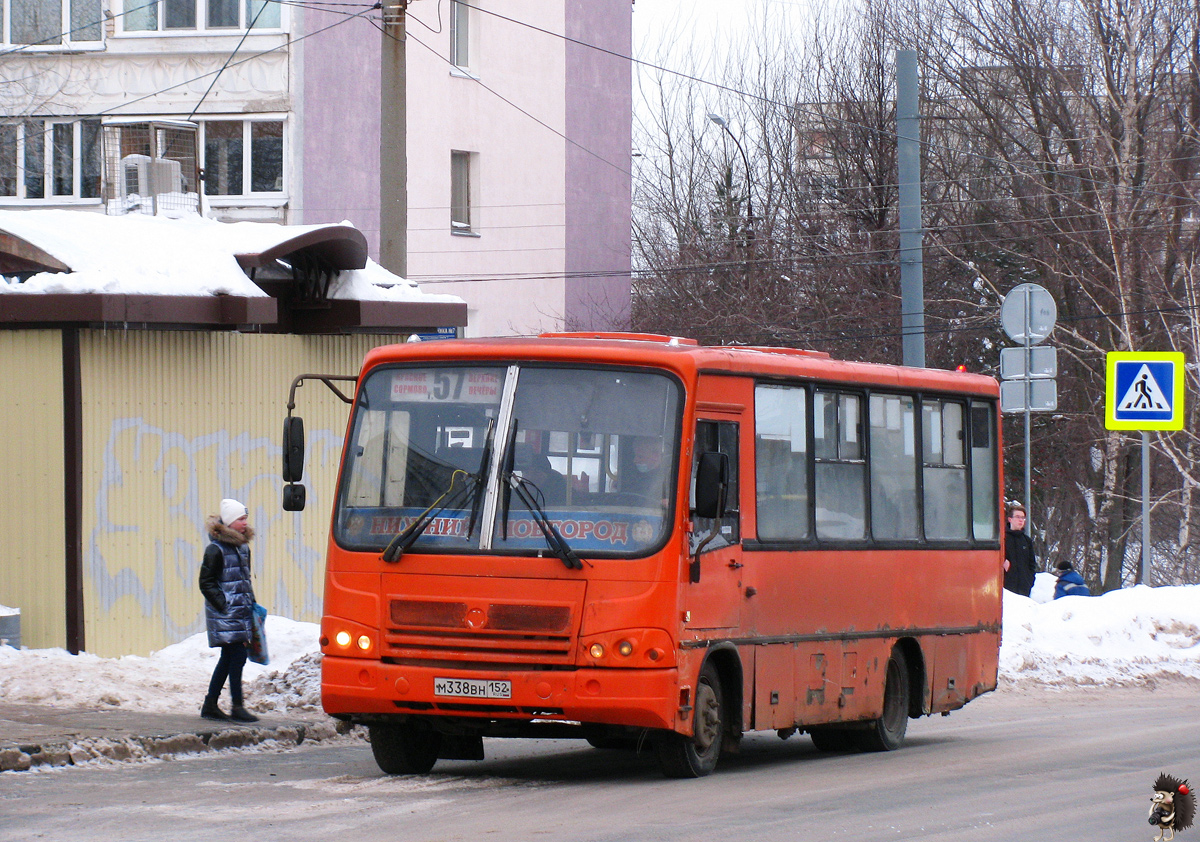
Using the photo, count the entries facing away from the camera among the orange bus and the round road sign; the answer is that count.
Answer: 1

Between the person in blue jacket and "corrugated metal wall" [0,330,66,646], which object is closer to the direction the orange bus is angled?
the corrugated metal wall

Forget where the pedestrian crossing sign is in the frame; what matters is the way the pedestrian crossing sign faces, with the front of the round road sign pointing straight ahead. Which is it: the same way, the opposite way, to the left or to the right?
the opposite way

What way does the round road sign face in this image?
away from the camera

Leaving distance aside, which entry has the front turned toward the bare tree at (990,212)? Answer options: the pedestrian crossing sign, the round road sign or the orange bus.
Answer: the round road sign

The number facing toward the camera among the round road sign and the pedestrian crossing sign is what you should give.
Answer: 1

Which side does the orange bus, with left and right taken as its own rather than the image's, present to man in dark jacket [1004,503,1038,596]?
back

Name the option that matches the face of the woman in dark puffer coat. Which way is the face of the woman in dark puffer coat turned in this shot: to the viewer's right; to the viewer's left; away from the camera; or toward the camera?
to the viewer's right

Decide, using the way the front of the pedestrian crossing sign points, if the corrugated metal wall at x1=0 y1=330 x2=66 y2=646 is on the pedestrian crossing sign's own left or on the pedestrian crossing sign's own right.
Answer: on the pedestrian crossing sign's own right

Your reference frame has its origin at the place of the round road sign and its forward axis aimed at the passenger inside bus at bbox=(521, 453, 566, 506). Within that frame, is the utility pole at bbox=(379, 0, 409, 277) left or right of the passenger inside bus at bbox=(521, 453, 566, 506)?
right

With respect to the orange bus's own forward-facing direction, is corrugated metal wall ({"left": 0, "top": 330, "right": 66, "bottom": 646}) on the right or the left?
on its right

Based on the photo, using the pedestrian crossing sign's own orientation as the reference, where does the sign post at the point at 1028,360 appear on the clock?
The sign post is roughly at 3 o'clock from the pedestrian crossing sign.

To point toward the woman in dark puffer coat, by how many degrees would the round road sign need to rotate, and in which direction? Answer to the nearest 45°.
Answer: approximately 135° to its left

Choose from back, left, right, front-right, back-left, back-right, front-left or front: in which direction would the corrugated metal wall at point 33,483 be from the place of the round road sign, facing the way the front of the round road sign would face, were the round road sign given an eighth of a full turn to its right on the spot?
back

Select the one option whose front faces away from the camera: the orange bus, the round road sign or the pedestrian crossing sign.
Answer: the round road sign
